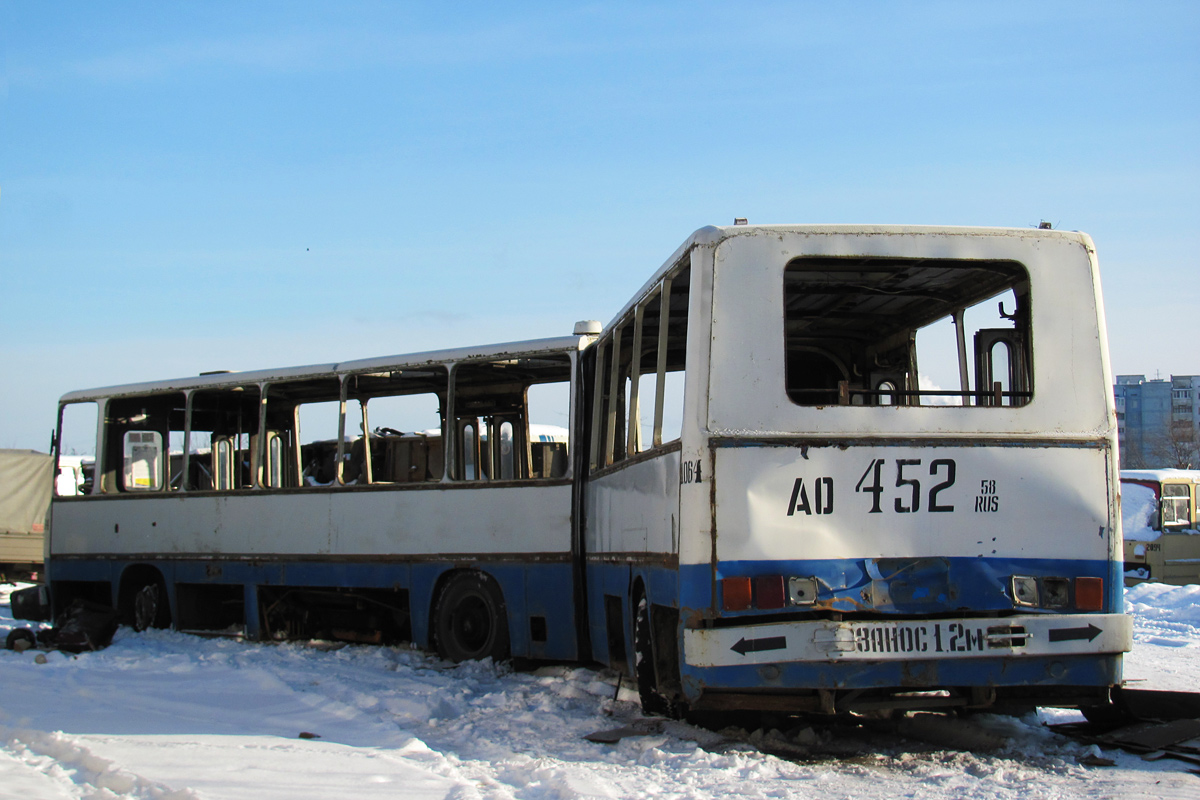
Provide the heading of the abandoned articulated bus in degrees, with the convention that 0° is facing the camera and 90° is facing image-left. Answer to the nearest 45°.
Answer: approximately 135°

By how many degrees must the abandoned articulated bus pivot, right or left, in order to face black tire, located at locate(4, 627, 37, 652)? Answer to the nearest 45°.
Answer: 0° — it already faces it
